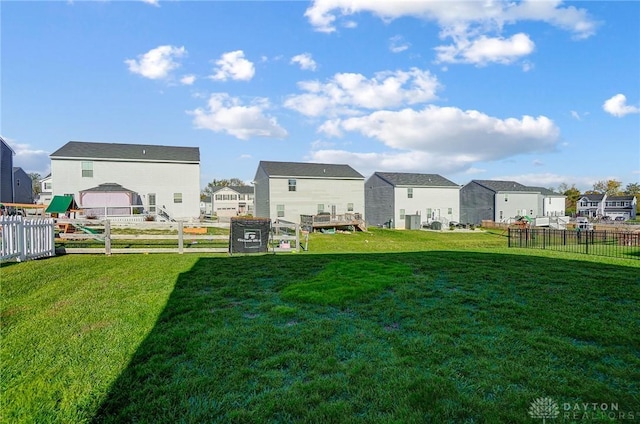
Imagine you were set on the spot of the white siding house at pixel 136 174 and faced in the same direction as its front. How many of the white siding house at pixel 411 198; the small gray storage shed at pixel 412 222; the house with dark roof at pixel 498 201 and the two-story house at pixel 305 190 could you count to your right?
4

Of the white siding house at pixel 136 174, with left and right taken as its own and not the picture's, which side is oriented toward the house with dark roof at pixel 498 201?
right

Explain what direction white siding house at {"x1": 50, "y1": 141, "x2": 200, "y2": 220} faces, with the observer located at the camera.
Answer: facing away from the viewer

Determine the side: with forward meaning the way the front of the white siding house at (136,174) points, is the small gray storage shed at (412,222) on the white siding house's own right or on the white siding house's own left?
on the white siding house's own right

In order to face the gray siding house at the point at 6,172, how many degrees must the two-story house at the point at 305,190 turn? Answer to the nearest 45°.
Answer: approximately 90° to its left

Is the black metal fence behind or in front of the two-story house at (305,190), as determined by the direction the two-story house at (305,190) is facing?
behind

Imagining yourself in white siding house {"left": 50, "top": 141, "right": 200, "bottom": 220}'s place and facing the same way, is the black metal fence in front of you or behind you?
behind

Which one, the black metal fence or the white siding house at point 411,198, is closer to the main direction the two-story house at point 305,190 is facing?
the white siding house

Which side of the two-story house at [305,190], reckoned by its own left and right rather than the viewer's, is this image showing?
back

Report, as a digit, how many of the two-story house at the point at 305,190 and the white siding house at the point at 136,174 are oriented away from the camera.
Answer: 2

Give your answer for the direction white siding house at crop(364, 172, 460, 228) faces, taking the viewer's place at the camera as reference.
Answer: facing away from the viewer and to the left of the viewer

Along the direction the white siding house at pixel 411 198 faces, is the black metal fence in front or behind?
behind

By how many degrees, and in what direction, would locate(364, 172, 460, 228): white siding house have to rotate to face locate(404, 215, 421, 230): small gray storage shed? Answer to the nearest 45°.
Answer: approximately 135° to its left

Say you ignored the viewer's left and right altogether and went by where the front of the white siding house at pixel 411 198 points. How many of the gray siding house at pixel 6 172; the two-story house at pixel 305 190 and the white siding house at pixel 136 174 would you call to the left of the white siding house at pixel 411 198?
3

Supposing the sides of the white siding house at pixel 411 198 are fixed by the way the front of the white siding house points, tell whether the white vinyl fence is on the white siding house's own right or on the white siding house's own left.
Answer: on the white siding house's own left
